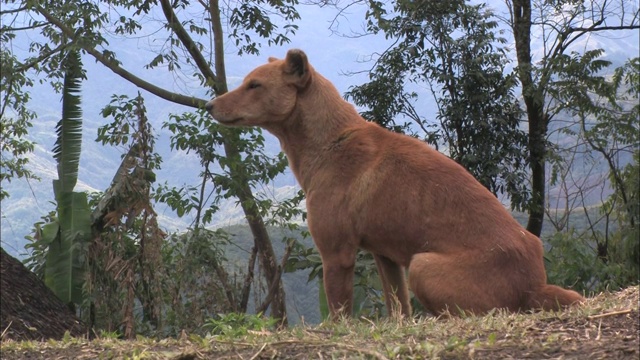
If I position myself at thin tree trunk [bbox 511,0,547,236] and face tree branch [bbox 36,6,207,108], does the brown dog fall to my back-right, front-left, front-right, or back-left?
front-left

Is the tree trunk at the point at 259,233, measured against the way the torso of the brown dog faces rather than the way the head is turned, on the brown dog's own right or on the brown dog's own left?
on the brown dog's own right

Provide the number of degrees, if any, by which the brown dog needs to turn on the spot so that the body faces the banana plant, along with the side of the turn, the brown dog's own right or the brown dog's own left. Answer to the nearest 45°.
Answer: approximately 45° to the brown dog's own right

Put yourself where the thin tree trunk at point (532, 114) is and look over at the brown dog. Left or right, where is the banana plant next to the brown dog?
right

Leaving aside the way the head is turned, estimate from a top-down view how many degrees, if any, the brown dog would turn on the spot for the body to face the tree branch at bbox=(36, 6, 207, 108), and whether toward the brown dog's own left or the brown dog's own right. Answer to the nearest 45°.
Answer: approximately 45° to the brown dog's own right

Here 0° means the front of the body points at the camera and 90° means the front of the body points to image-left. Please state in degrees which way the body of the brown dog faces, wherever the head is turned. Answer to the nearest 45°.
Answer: approximately 90°

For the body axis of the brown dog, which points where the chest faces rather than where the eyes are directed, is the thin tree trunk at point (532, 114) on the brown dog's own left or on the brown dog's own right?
on the brown dog's own right

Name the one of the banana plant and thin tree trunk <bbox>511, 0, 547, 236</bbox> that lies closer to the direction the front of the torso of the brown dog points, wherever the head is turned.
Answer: the banana plant
